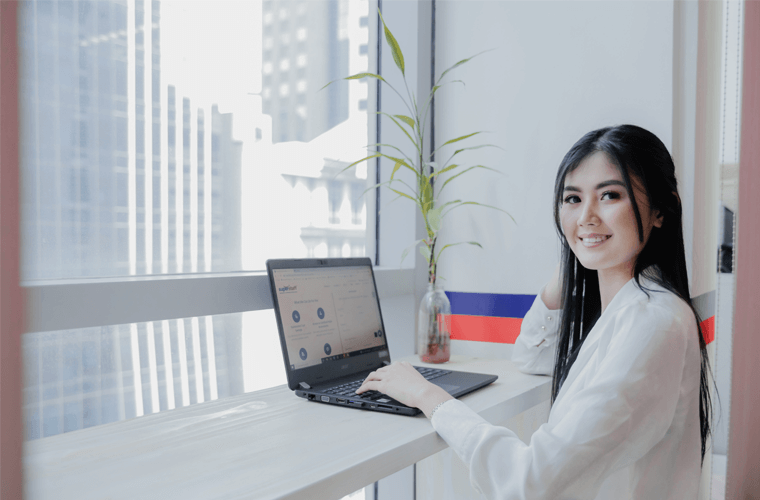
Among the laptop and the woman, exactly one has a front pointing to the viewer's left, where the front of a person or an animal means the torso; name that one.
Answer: the woman

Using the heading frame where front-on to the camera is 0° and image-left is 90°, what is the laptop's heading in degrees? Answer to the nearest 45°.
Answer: approximately 315°

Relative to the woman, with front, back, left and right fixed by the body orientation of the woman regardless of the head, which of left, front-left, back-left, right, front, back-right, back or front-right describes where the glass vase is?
front-right

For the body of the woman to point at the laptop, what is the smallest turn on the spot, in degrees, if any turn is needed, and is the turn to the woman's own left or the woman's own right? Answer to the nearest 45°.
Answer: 0° — they already face it

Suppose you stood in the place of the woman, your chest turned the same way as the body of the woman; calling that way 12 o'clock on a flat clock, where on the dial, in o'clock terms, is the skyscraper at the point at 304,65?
The skyscraper is roughly at 1 o'clock from the woman.

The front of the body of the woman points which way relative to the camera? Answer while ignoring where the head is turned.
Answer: to the viewer's left

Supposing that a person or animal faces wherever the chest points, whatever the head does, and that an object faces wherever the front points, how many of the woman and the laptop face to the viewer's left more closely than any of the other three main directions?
1
